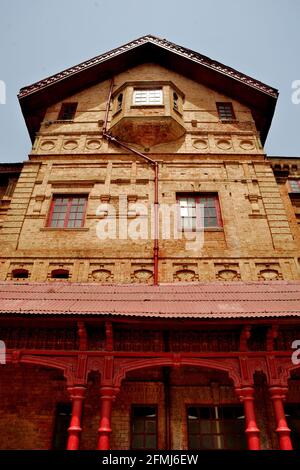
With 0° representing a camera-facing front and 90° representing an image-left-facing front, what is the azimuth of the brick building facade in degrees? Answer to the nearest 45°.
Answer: approximately 0°
